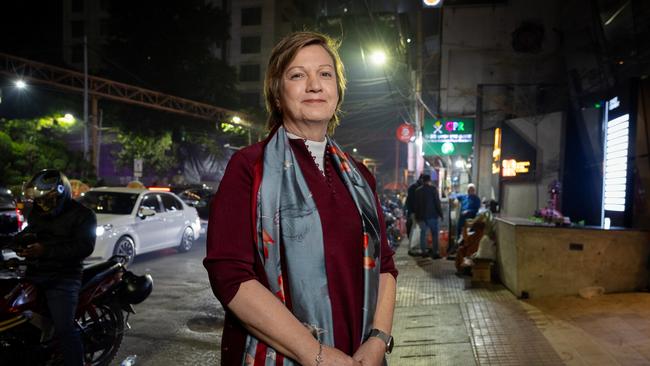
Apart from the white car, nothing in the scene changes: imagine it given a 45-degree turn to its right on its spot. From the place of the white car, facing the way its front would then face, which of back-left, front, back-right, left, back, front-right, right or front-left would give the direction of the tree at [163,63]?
right

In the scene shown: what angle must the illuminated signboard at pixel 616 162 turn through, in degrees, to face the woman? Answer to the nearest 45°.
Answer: approximately 45° to its left

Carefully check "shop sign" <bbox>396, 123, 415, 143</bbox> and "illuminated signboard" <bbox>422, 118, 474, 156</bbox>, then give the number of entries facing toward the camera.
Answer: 2

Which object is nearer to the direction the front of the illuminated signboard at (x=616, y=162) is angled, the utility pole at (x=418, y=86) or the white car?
the white car

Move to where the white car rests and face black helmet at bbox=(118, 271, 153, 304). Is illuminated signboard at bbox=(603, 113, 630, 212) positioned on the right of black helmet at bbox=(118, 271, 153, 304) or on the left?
left

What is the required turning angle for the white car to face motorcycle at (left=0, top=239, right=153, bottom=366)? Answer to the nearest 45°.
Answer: approximately 45° to its left

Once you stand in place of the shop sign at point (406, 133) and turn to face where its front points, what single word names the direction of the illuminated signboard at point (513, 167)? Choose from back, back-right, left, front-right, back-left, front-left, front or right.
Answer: front-left

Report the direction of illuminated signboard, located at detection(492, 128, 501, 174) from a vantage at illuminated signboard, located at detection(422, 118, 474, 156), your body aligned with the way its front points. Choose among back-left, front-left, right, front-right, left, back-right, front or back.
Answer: front-left

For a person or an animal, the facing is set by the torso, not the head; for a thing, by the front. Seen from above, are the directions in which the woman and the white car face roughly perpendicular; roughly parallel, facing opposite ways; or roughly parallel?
roughly perpendicular

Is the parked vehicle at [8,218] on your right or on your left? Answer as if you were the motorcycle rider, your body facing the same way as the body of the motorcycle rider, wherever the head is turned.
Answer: on your right
